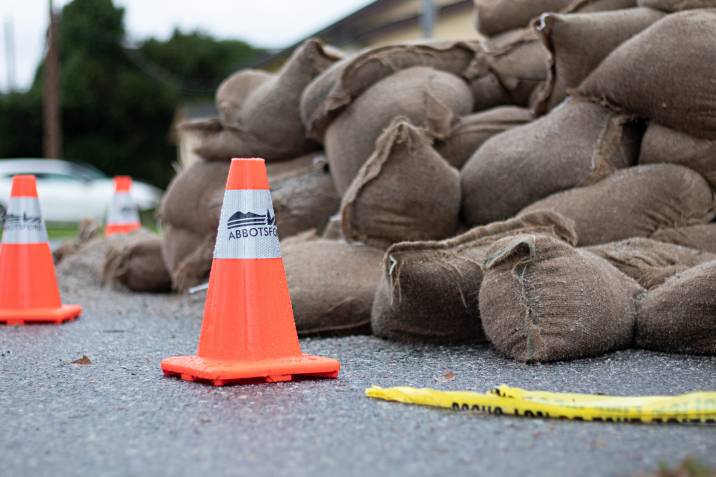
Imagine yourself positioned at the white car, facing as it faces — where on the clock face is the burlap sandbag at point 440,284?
The burlap sandbag is roughly at 3 o'clock from the white car.

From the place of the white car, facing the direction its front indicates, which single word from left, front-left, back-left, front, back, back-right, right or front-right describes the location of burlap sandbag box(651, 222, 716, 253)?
right

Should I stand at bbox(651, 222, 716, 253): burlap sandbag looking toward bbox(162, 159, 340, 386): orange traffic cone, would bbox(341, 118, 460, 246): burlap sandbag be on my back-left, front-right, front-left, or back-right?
front-right

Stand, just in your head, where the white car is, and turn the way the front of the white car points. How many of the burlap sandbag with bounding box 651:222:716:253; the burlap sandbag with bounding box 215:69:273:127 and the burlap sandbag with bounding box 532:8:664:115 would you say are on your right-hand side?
3

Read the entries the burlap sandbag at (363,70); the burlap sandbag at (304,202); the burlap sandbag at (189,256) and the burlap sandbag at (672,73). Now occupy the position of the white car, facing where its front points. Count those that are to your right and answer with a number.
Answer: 4

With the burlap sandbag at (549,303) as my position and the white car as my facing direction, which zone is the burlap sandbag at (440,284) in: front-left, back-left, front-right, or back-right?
front-left

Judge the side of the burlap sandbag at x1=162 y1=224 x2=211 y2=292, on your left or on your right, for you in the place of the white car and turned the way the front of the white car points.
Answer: on your right

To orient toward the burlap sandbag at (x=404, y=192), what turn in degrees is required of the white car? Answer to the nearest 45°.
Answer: approximately 90° to its right

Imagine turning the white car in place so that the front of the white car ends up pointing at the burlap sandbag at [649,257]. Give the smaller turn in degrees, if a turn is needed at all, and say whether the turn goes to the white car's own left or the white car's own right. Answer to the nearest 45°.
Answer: approximately 90° to the white car's own right

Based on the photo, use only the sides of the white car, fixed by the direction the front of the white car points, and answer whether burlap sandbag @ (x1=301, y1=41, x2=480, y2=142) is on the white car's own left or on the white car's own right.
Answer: on the white car's own right

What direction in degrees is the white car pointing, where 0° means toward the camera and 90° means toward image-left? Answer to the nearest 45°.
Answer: approximately 270°

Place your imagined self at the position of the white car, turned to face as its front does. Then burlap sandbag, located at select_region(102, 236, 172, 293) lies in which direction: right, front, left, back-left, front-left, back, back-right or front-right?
right

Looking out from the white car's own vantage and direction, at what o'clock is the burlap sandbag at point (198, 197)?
The burlap sandbag is roughly at 3 o'clock from the white car.

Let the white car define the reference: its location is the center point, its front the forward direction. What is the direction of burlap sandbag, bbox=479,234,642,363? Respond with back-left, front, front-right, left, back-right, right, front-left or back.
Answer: right

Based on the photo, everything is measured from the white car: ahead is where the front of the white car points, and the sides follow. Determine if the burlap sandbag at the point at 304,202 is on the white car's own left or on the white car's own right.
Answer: on the white car's own right

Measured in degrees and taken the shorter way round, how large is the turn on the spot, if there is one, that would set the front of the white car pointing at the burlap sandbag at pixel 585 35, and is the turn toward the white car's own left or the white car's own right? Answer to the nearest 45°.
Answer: approximately 90° to the white car's own right

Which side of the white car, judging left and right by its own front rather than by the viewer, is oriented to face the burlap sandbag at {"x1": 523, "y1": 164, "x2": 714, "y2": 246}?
right
